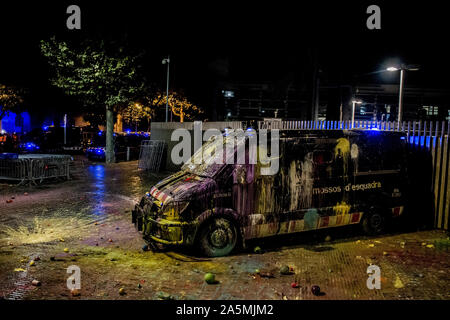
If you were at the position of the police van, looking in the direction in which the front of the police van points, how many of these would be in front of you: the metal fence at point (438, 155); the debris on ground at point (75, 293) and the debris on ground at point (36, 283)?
2

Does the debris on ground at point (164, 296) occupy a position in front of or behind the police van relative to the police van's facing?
in front

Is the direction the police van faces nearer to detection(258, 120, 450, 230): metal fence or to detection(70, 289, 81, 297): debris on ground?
the debris on ground

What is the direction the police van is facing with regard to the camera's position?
facing the viewer and to the left of the viewer

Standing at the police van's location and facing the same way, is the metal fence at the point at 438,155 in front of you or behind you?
behind

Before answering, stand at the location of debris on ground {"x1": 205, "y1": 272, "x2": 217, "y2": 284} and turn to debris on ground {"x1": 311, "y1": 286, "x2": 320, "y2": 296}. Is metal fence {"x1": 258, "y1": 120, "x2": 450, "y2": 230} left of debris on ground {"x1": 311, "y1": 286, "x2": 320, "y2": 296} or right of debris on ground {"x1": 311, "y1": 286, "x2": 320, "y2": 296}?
left

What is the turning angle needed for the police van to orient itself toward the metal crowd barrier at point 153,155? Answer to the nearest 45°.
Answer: approximately 90° to its right

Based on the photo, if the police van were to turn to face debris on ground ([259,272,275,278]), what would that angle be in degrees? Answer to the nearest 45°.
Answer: approximately 45° to its left

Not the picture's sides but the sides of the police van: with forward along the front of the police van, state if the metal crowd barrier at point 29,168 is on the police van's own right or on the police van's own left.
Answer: on the police van's own right

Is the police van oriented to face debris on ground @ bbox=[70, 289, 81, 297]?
yes

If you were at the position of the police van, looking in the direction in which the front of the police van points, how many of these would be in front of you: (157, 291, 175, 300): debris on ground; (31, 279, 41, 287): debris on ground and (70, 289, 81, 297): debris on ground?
3
